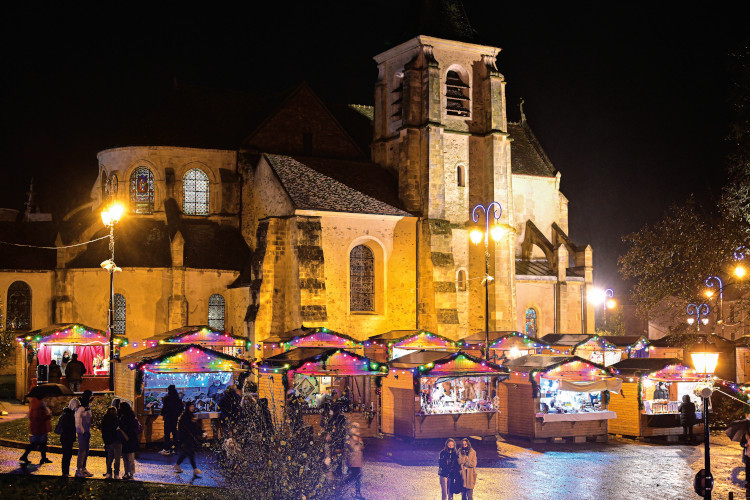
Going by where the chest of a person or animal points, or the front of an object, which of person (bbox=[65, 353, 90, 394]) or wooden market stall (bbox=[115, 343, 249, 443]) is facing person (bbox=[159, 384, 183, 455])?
the wooden market stall

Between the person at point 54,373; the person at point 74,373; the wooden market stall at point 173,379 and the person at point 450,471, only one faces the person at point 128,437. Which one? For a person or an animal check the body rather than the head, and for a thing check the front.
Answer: the wooden market stall

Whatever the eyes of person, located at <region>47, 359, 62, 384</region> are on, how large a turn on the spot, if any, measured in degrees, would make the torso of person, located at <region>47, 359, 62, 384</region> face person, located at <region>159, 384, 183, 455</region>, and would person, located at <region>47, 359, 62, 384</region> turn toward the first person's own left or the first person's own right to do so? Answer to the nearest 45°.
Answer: approximately 180°

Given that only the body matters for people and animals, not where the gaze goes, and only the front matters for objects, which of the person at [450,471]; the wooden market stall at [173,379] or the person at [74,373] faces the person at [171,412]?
the wooden market stall

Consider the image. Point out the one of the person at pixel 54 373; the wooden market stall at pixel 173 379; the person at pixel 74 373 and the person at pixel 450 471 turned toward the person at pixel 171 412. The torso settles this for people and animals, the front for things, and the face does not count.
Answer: the wooden market stall

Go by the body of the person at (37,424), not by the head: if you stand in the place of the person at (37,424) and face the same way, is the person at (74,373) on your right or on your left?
on your left

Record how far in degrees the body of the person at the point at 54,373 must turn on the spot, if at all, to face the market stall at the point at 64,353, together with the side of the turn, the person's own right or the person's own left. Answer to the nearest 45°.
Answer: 0° — they already face it

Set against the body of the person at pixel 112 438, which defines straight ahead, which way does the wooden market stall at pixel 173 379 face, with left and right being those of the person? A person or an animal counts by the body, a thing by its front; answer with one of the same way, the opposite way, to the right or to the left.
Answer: the opposite way

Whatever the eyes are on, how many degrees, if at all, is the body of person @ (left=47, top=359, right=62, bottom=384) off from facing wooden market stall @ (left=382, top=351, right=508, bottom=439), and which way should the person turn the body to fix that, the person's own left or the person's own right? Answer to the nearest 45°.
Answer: approximately 135° to the person's own right

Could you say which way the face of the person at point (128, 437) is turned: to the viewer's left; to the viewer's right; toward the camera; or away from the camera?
away from the camera

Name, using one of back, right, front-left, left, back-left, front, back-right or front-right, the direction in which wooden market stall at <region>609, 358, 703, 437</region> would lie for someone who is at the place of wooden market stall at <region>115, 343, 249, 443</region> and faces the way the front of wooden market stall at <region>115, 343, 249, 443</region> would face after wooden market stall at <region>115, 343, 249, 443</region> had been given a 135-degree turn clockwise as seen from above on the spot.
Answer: back-right
